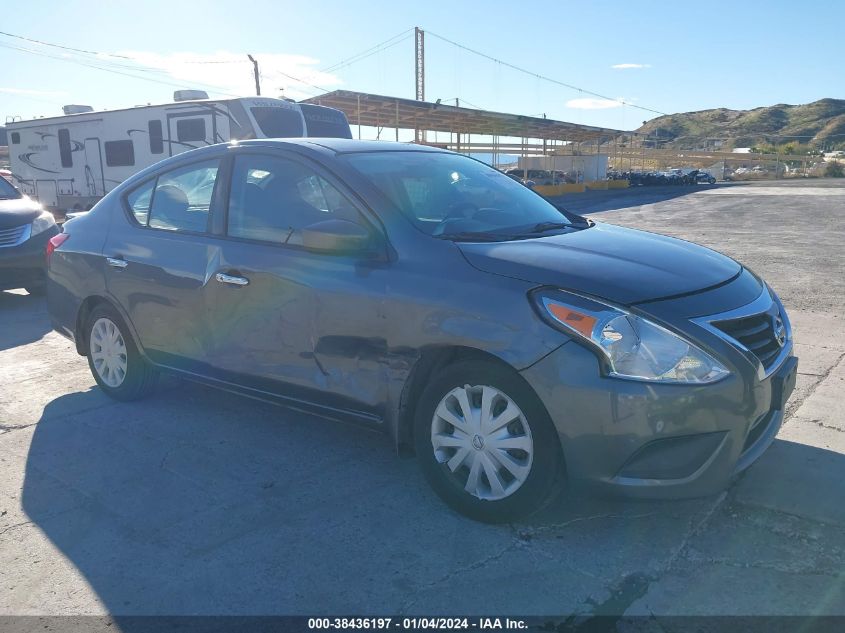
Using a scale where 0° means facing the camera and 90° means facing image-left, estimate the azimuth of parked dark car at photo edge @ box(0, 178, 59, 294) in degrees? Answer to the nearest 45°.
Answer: approximately 315°

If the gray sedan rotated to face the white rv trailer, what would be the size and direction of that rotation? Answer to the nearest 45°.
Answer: approximately 180°

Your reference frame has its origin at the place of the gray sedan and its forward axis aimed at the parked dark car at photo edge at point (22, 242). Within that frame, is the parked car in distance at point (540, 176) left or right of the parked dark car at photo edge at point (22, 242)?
right

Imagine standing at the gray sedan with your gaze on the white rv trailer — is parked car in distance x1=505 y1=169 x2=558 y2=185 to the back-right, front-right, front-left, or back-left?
front-right

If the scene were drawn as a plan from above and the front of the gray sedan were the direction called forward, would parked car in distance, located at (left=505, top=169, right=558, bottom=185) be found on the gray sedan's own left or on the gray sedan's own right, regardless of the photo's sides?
on the gray sedan's own left

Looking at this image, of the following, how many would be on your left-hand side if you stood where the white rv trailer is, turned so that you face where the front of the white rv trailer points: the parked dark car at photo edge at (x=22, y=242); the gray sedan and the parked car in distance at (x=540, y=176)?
1

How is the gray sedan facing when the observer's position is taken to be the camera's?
facing the viewer and to the right of the viewer

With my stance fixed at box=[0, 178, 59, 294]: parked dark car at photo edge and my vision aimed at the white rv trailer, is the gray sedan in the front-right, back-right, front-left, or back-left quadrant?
back-right

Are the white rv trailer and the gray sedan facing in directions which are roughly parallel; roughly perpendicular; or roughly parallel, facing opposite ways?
roughly parallel

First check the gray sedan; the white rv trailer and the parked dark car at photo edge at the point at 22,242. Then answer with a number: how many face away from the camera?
0

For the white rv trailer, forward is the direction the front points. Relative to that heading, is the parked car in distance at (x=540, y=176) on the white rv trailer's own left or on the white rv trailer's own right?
on the white rv trailer's own left

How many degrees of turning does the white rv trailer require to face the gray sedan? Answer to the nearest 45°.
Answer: approximately 45° to its right

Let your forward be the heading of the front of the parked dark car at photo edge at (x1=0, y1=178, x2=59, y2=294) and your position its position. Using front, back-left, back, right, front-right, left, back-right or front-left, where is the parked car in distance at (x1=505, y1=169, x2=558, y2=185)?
left
